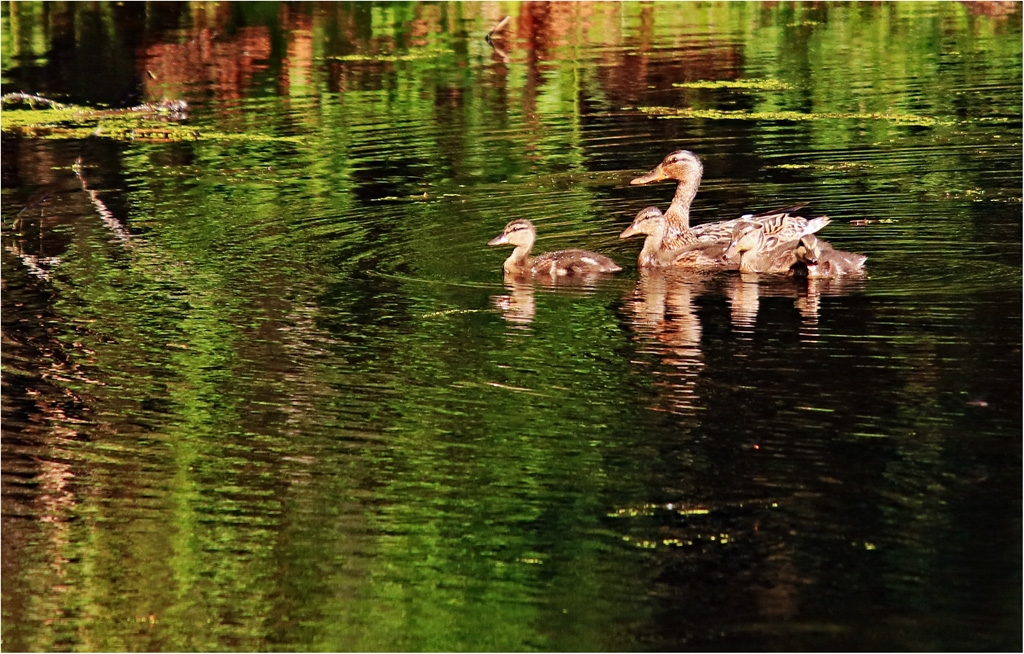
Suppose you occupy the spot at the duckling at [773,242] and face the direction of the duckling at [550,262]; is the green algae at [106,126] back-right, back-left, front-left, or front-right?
front-right

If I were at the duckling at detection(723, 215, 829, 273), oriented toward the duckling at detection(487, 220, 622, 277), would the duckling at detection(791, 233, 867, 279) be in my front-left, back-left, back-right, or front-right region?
back-left

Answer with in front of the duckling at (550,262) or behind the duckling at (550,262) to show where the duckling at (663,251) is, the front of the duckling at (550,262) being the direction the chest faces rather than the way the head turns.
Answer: behind

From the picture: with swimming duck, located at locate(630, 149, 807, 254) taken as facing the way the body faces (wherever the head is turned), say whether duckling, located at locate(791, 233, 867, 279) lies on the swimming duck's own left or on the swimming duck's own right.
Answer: on the swimming duck's own left

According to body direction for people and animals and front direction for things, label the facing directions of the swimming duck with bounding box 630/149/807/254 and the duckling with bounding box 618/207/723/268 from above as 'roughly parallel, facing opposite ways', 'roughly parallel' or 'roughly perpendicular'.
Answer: roughly parallel

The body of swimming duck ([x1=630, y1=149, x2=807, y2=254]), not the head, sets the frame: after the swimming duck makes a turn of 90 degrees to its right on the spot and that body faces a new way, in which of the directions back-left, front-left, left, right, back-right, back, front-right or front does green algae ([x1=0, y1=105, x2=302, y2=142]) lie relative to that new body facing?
front-left

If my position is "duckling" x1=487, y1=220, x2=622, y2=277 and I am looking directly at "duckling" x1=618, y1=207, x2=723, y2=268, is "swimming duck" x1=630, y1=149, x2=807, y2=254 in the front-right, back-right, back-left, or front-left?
front-left

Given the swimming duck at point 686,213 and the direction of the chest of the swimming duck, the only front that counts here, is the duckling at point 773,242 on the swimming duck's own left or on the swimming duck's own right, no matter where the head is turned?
on the swimming duck's own left

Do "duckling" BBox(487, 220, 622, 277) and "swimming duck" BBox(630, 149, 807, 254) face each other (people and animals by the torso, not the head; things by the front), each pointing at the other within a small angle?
no

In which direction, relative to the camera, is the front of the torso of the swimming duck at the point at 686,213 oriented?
to the viewer's left

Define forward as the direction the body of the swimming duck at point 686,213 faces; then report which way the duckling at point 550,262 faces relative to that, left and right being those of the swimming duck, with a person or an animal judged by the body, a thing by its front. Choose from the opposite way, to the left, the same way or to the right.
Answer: the same way

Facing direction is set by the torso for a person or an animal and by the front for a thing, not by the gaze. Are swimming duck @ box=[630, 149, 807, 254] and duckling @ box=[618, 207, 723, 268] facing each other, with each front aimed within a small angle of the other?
no

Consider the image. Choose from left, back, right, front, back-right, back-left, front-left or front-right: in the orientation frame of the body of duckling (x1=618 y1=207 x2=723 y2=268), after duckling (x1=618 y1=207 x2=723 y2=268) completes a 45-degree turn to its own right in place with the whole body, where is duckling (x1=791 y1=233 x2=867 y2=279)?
back

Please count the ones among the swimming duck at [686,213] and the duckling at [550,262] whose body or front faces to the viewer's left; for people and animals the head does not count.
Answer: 2

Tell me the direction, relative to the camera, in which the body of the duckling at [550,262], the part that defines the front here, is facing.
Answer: to the viewer's left

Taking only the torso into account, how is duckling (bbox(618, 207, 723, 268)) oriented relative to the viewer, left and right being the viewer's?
facing to the left of the viewer
